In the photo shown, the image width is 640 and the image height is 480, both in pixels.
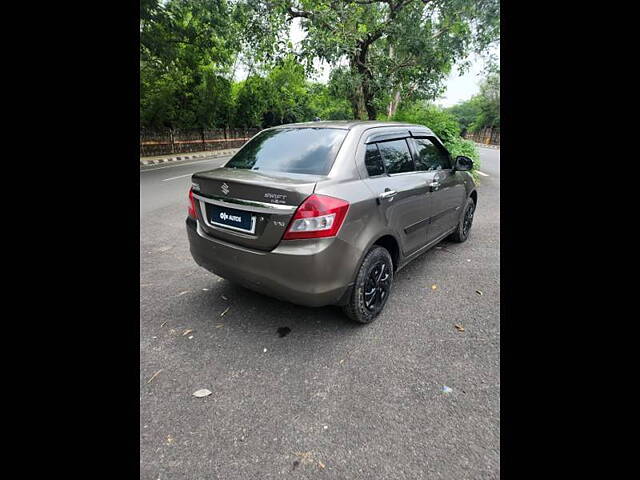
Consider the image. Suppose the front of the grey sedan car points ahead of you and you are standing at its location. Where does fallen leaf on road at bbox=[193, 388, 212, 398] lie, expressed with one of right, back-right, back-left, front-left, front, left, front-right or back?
back

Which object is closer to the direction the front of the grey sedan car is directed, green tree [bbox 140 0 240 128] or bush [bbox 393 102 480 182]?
the bush

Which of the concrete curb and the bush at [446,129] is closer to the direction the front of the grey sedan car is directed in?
the bush

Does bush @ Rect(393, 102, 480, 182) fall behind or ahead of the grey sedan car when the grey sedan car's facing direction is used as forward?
ahead

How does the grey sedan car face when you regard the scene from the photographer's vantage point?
facing away from the viewer and to the right of the viewer

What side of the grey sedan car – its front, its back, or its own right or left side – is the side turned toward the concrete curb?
left

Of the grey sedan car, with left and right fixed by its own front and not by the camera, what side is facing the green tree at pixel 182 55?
left
